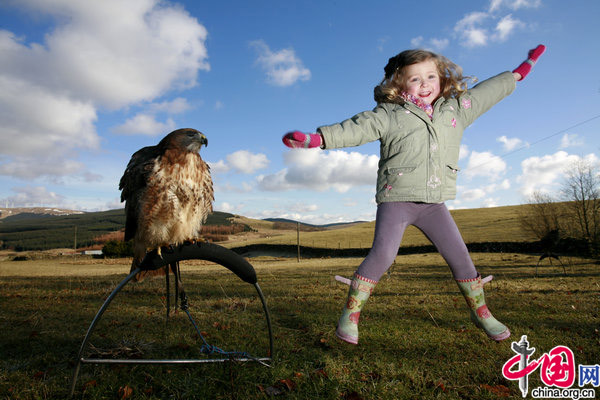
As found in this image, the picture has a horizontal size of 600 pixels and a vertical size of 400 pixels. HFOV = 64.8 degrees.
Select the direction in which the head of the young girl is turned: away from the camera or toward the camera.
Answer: toward the camera

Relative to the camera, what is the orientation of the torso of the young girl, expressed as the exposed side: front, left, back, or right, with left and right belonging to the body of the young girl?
front

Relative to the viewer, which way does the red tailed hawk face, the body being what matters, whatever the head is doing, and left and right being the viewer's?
facing the viewer and to the right of the viewer

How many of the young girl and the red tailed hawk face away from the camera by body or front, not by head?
0

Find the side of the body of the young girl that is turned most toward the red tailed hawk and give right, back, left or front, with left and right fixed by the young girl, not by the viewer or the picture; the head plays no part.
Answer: right

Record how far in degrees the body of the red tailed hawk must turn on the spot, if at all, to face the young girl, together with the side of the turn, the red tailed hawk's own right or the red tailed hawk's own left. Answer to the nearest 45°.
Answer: approximately 45° to the red tailed hawk's own left
